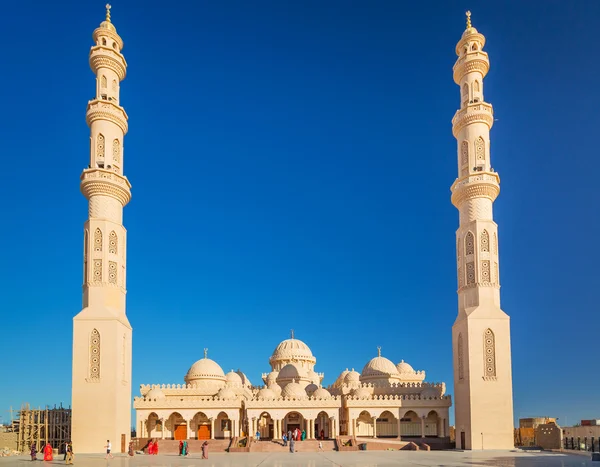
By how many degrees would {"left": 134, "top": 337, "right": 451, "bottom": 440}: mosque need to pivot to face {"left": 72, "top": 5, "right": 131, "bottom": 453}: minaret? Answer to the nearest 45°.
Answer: approximately 45° to its right

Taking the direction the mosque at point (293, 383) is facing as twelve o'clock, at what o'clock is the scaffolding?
The scaffolding is roughly at 3 o'clock from the mosque.

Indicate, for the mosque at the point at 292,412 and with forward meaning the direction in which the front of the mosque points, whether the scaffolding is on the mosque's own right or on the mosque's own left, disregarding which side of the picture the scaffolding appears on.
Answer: on the mosque's own right

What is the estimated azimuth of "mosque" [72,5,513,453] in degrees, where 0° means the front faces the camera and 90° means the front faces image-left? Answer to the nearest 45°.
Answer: approximately 0°
